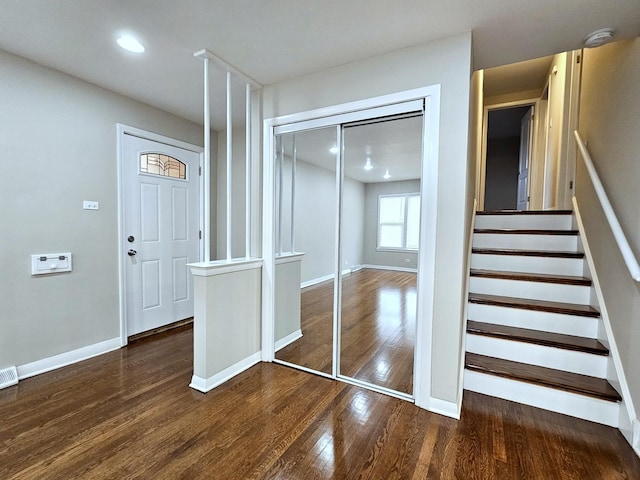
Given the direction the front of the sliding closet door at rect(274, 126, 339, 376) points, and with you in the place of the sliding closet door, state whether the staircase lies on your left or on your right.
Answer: on your left

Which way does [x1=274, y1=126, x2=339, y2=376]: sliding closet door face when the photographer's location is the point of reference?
facing the viewer and to the left of the viewer

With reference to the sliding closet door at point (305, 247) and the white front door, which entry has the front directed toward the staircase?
the white front door

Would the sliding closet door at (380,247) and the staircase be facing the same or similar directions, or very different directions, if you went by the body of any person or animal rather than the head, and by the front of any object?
same or similar directions

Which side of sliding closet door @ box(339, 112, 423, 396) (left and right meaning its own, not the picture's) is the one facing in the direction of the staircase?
left

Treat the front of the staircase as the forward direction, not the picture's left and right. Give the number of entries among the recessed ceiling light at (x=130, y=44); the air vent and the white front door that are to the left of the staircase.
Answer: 0

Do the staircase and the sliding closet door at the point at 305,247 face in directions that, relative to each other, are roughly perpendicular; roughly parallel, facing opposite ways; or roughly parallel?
roughly parallel

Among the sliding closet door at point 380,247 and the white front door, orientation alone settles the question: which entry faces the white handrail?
the white front door

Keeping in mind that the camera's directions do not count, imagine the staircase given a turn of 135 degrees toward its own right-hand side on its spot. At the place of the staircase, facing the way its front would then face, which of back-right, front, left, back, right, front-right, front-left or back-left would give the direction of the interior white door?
front-right

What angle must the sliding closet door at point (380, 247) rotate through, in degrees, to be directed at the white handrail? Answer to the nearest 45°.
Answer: approximately 90° to its left

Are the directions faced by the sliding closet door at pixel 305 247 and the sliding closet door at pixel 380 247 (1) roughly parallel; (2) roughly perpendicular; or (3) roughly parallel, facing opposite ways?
roughly parallel

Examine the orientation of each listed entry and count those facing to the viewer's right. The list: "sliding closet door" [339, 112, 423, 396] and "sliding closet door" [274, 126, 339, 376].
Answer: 0

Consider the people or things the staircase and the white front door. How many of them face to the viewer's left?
0

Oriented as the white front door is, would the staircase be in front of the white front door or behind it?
in front

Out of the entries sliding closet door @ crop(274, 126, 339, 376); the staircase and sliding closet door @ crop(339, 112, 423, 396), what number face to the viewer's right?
0

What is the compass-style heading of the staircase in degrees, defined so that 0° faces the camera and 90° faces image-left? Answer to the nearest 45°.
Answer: approximately 0°

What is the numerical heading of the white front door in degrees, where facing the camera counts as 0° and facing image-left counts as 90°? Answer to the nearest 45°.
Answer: approximately 315°
